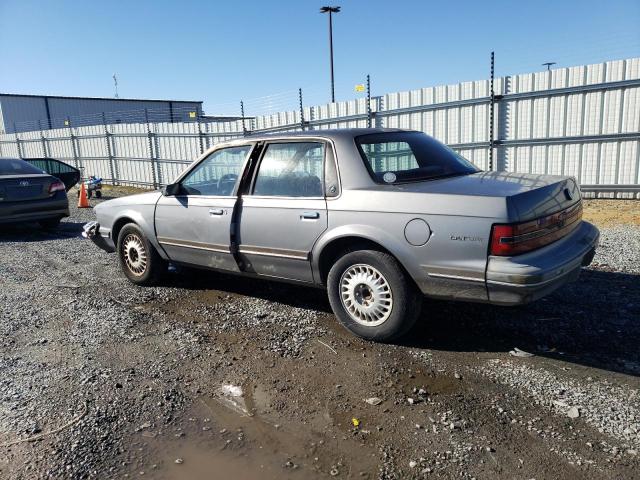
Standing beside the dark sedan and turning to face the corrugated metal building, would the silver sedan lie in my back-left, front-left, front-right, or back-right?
back-right

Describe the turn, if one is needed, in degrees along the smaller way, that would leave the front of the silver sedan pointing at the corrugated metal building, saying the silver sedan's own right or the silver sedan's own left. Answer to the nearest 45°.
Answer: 0° — it already faces it

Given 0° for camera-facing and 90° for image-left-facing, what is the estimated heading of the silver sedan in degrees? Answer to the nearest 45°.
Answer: approximately 135°

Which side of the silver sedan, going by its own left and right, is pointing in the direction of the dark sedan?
front
